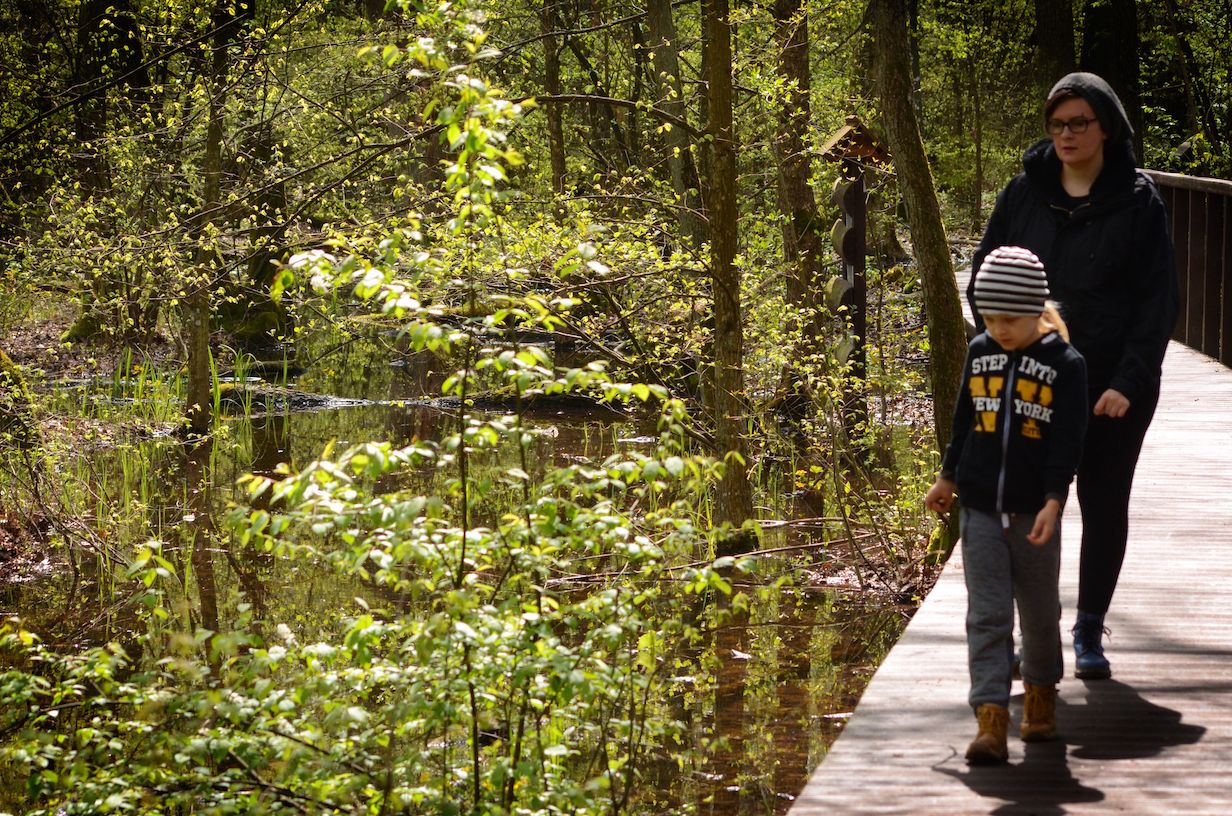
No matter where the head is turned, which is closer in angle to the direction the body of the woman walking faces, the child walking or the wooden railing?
the child walking

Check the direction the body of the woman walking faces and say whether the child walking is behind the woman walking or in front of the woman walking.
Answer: in front

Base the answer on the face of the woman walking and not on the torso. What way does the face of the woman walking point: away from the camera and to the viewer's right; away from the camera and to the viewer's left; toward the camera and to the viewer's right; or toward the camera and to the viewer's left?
toward the camera and to the viewer's left

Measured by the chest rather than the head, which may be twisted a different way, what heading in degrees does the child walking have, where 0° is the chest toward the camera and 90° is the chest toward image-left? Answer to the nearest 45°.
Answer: approximately 0°

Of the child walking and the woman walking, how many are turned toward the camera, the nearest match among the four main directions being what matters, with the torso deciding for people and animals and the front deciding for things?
2

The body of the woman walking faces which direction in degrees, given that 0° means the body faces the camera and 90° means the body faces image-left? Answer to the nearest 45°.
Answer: approximately 0°

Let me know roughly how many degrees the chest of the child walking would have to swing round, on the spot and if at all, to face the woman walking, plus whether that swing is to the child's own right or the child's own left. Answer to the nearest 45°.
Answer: approximately 180°

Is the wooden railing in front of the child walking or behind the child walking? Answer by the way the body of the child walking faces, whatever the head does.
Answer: behind
